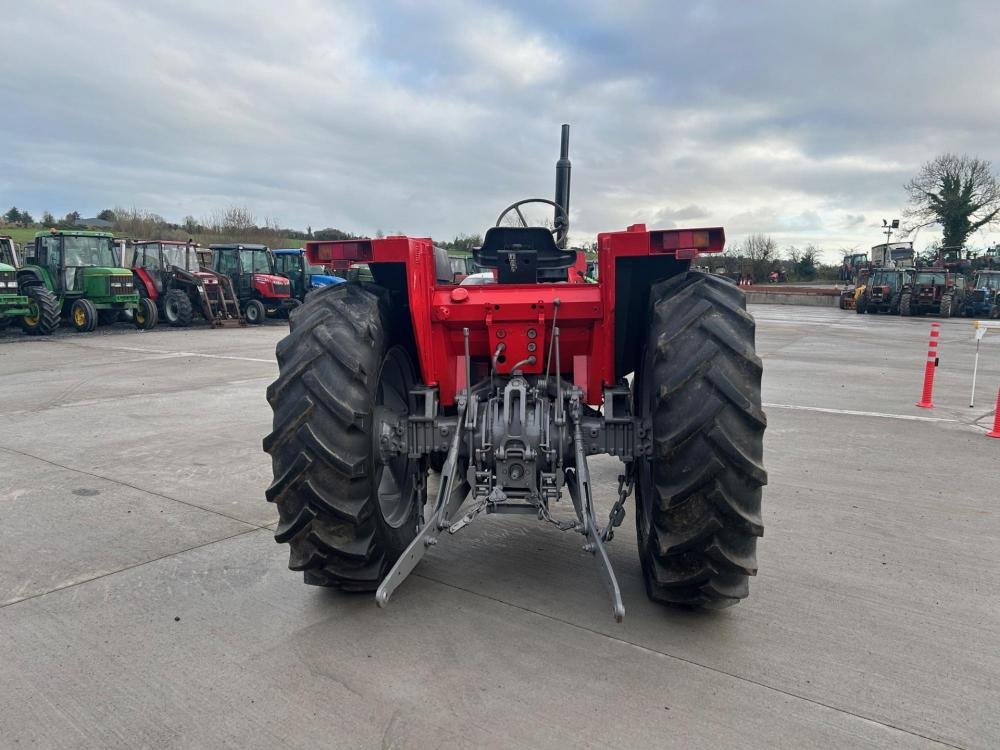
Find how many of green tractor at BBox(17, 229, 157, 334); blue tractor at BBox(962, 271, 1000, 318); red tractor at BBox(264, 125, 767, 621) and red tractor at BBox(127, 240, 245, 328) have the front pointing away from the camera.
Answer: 1

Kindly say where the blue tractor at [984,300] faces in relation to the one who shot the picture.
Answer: facing the viewer and to the left of the viewer

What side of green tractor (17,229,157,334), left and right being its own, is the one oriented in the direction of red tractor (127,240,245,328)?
left

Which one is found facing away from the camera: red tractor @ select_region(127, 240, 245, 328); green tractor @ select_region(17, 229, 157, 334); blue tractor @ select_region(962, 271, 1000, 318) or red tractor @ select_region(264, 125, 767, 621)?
red tractor @ select_region(264, 125, 767, 621)

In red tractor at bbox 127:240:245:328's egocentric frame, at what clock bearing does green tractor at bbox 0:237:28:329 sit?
The green tractor is roughly at 3 o'clock from the red tractor.

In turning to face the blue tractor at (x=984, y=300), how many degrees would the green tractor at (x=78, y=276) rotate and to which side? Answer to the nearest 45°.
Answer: approximately 45° to its left

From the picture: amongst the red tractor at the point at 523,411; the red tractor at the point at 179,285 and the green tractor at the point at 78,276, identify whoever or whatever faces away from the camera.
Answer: the red tractor at the point at 523,411

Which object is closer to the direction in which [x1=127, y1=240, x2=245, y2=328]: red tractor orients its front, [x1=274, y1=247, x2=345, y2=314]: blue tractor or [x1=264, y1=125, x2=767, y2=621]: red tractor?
the red tractor

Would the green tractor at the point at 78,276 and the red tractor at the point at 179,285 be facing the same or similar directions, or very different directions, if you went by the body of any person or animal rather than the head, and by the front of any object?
same or similar directions

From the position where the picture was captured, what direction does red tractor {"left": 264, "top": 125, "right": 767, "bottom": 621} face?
facing away from the viewer

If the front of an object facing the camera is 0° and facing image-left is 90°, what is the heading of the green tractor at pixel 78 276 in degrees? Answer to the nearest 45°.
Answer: approximately 315°

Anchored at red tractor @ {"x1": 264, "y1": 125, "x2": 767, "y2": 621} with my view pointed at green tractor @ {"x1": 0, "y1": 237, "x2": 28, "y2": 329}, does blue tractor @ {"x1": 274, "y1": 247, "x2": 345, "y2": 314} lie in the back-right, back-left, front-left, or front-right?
front-right

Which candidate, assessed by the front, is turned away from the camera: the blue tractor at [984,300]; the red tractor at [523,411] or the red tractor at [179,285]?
the red tractor at [523,411]

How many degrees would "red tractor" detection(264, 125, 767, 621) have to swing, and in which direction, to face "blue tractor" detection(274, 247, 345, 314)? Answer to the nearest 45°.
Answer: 0° — it already faces it

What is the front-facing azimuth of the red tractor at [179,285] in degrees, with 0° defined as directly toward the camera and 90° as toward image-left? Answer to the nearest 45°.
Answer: approximately 315°
